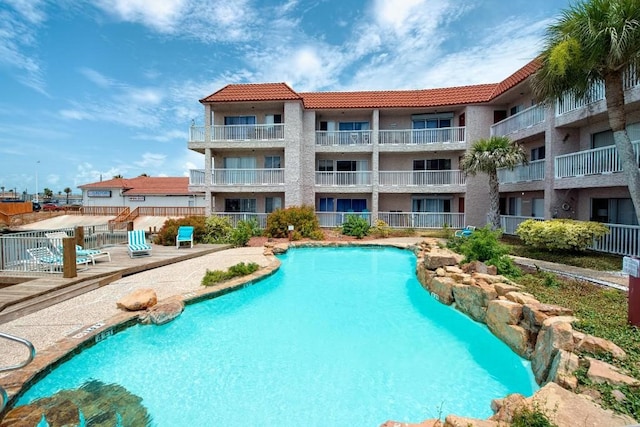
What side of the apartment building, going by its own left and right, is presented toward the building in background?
right

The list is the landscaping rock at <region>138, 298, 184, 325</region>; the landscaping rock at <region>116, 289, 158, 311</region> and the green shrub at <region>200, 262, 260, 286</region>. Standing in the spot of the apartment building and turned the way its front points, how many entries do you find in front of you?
3

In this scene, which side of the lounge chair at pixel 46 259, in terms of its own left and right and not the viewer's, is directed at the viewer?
right

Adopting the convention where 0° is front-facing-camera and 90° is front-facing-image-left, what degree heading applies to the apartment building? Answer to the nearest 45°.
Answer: approximately 0°

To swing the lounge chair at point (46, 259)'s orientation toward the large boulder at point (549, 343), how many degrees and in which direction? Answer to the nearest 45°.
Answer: approximately 45° to its right

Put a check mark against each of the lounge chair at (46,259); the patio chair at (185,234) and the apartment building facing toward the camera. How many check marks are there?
2

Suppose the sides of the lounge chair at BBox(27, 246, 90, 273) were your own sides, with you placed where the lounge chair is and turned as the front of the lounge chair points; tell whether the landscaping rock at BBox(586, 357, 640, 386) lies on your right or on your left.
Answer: on your right

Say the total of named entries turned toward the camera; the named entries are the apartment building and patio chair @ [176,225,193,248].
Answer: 2

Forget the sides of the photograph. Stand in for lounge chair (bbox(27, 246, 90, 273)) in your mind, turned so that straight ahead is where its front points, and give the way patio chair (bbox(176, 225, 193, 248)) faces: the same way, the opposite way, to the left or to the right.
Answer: to the right

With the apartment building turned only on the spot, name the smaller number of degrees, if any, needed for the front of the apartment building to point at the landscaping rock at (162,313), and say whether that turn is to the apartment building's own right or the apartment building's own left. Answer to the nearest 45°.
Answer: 0° — it already faces it
